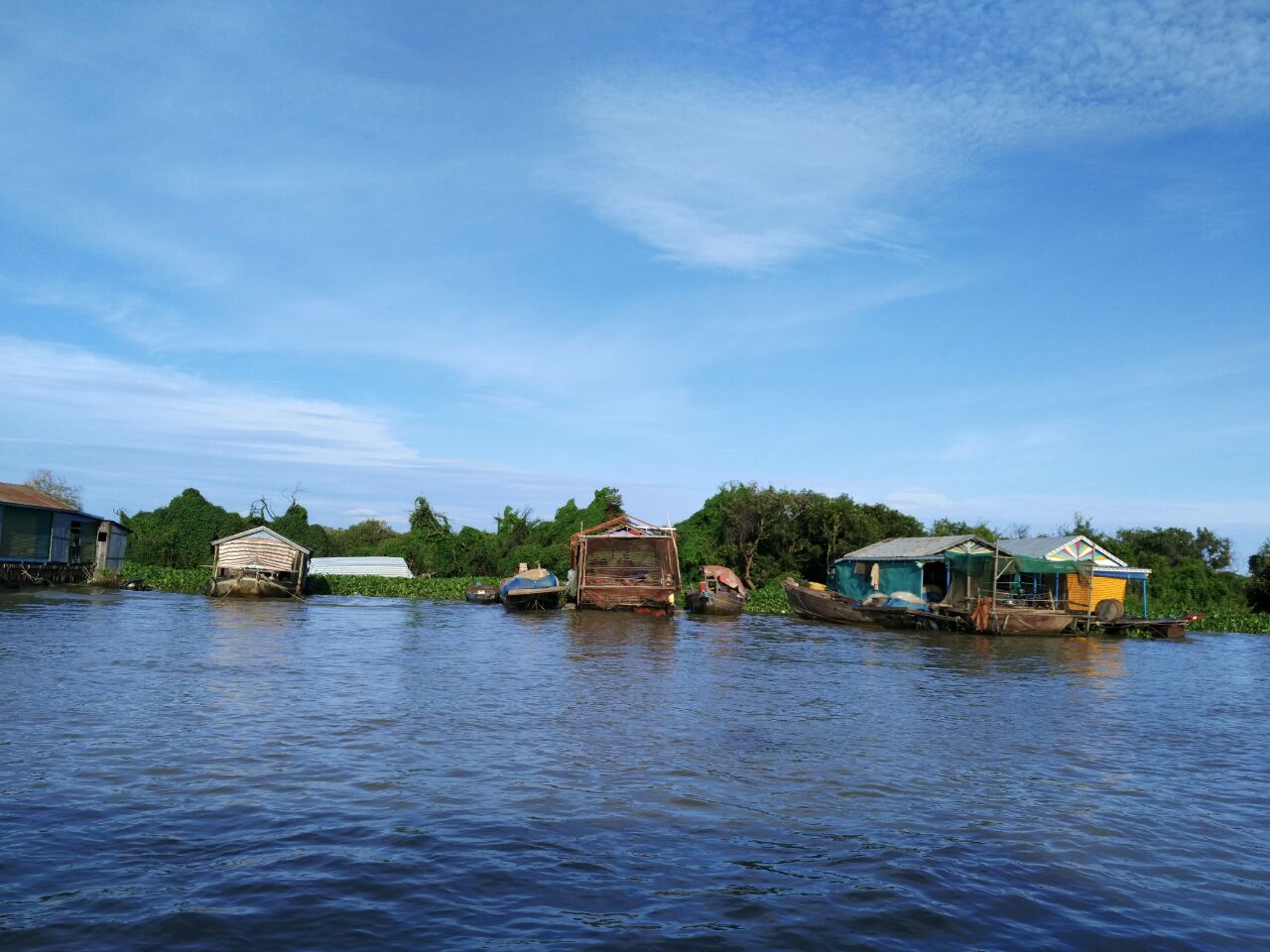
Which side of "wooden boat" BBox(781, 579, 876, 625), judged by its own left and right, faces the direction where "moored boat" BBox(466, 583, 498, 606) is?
front

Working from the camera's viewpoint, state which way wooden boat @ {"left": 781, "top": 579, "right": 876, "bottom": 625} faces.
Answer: facing to the left of the viewer

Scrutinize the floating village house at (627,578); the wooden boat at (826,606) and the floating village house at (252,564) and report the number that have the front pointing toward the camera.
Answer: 2

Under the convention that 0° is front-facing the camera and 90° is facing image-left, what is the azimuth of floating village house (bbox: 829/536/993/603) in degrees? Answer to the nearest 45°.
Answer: approximately 315°

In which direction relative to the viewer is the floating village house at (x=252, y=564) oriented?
toward the camera

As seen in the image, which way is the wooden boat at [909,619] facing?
to the viewer's left

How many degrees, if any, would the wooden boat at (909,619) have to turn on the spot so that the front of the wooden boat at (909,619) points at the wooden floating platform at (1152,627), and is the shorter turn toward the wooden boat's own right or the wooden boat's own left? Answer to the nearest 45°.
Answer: approximately 180°

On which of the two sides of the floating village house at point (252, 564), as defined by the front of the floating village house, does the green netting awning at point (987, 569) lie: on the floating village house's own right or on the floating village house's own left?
on the floating village house's own left

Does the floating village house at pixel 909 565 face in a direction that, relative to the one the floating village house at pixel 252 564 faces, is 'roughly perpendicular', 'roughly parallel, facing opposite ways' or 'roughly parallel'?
roughly parallel

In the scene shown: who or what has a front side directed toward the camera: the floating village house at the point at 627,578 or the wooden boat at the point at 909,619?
the floating village house

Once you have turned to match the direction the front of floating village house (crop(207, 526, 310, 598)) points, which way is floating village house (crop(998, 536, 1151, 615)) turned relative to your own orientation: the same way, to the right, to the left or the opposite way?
the same way

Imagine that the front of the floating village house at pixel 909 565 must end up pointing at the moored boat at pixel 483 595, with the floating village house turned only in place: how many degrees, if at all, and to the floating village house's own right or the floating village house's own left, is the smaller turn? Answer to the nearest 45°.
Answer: approximately 135° to the floating village house's own right

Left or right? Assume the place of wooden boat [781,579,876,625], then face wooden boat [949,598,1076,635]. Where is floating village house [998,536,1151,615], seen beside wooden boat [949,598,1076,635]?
left

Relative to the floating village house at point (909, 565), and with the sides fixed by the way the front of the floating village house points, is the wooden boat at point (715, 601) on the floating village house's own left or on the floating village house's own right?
on the floating village house's own right

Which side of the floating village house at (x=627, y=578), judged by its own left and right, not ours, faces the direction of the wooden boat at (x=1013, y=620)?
left

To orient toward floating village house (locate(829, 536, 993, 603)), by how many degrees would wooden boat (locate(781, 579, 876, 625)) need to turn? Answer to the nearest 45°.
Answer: approximately 135° to its right

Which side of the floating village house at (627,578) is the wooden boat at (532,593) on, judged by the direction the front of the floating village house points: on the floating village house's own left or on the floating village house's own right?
on the floating village house's own right

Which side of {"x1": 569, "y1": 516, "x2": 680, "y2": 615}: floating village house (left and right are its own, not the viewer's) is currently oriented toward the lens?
front

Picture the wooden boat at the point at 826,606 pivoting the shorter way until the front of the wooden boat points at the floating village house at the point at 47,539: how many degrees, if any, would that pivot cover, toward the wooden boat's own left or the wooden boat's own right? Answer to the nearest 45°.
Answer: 0° — it already faces it

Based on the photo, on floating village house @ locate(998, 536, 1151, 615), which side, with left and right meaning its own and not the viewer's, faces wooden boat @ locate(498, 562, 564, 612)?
right

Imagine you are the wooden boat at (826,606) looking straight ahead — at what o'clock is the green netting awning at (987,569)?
The green netting awning is roughly at 7 o'clock from the wooden boat.

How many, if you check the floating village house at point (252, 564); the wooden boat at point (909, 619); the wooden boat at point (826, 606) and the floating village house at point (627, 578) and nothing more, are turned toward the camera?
2

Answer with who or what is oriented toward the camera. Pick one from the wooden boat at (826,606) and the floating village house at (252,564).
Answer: the floating village house
